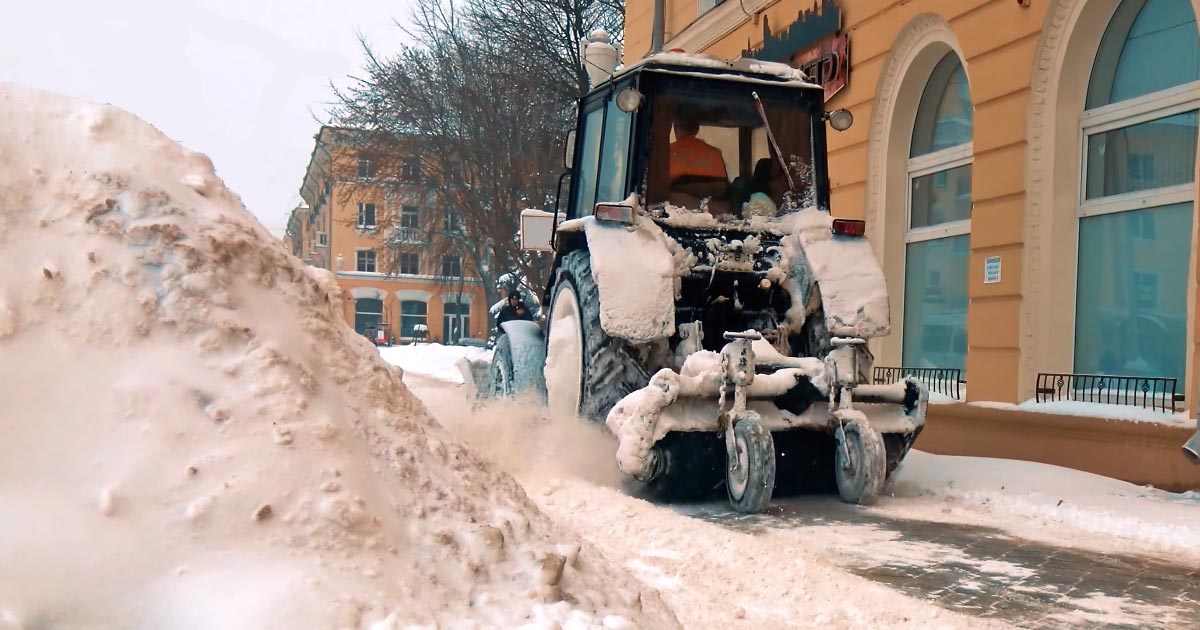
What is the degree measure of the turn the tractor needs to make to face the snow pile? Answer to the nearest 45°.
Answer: approximately 90° to its left

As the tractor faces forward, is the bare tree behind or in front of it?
in front

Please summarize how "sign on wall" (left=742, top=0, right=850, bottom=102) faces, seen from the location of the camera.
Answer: facing the viewer and to the left of the viewer

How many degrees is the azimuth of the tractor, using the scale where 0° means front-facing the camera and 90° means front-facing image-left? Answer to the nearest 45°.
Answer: approximately 135°

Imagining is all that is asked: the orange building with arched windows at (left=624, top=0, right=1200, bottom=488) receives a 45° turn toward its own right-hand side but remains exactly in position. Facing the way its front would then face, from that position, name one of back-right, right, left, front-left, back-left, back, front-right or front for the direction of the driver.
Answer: front-left

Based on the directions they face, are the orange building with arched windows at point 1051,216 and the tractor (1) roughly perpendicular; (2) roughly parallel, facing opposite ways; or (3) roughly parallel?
roughly perpendicular

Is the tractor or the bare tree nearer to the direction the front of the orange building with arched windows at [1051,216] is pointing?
the tractor

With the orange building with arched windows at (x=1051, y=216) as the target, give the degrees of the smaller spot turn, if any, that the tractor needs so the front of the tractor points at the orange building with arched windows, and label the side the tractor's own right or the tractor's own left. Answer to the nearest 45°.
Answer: approximately 90° to the tractor's own right

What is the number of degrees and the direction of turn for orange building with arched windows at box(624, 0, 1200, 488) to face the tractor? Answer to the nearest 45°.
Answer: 0° — it already faces it

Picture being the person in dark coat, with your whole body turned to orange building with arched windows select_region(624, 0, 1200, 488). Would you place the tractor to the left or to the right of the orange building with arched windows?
right

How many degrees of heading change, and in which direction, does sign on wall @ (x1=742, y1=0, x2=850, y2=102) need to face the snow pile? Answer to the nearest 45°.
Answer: approximately 45° to its left

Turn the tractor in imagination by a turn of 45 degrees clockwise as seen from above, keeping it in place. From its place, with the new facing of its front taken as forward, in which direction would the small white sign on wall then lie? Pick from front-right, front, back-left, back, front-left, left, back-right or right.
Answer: front-right

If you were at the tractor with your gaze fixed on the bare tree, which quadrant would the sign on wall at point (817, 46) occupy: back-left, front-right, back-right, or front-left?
front-right

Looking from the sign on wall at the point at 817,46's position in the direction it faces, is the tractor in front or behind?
in front

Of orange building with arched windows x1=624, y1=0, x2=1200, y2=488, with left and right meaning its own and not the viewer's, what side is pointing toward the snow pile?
front
